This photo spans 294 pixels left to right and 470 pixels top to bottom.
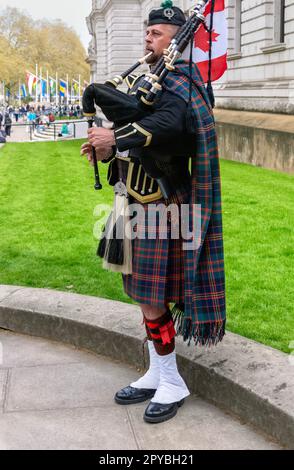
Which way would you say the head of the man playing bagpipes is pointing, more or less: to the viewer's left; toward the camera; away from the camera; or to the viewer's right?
to the viewer's left

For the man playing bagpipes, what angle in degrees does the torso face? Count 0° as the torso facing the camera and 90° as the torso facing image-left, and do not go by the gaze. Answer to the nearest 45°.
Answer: approximately 90°
